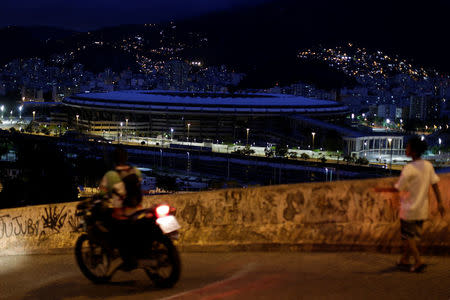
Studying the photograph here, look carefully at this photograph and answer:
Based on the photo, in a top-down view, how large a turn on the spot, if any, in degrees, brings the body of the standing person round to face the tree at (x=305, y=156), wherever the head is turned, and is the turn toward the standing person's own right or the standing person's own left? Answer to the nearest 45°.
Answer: approximately 45° to the standing person's own right

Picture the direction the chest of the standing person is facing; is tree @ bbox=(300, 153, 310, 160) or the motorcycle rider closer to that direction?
the tree

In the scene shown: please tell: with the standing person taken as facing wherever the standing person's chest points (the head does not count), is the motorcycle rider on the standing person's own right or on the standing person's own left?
on the standing person's own left

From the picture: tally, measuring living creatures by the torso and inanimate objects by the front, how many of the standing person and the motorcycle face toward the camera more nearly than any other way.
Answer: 0

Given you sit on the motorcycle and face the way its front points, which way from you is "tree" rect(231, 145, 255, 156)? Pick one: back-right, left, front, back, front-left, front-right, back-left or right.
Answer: front-right

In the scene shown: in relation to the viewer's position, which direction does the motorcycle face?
facing away from the viewer and to the left of the viewer

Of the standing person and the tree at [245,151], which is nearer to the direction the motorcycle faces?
the tree

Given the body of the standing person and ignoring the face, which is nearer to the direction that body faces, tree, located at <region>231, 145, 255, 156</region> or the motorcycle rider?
the tree

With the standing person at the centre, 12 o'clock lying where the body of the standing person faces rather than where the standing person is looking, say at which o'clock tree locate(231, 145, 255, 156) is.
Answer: The tree is roughly at 1 o'clock from the standing person.

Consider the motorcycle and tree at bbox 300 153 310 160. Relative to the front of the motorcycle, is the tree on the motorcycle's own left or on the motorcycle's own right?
on the motorcycle's own right

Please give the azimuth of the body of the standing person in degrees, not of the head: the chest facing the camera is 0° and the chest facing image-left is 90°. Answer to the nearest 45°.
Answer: approximately 135°

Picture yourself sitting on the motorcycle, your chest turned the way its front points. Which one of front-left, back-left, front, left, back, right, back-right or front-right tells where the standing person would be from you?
back-right

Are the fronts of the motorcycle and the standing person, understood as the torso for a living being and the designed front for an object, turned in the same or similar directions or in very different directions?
same or similar directions
